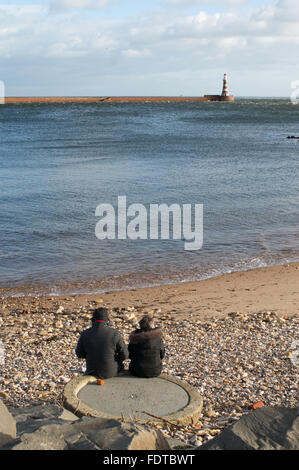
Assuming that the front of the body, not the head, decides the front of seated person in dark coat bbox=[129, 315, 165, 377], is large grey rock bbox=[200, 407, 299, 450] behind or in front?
behind

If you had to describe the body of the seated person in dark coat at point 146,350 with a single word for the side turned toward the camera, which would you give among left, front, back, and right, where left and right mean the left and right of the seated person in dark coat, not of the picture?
back

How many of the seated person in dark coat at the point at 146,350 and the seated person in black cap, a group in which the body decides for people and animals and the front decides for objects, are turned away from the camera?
2

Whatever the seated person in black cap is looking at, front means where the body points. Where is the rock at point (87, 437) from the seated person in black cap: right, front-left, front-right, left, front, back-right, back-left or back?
back

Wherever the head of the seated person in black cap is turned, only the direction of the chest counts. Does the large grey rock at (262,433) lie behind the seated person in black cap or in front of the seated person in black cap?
behind

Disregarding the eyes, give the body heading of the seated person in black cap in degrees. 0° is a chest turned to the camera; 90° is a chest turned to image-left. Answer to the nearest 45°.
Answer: approximately 180°

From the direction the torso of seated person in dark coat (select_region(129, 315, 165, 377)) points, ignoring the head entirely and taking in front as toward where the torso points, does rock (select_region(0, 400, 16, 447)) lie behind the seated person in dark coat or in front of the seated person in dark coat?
behind
